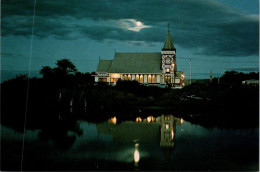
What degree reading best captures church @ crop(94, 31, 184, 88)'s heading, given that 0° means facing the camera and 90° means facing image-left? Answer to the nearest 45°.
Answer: approximately 270°

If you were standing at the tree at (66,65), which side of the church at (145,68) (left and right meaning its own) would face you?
back
